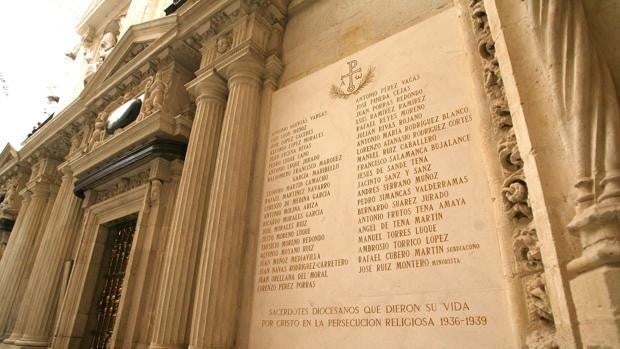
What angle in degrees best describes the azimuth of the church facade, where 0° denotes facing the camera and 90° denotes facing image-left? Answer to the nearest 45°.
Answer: approximately 45°
